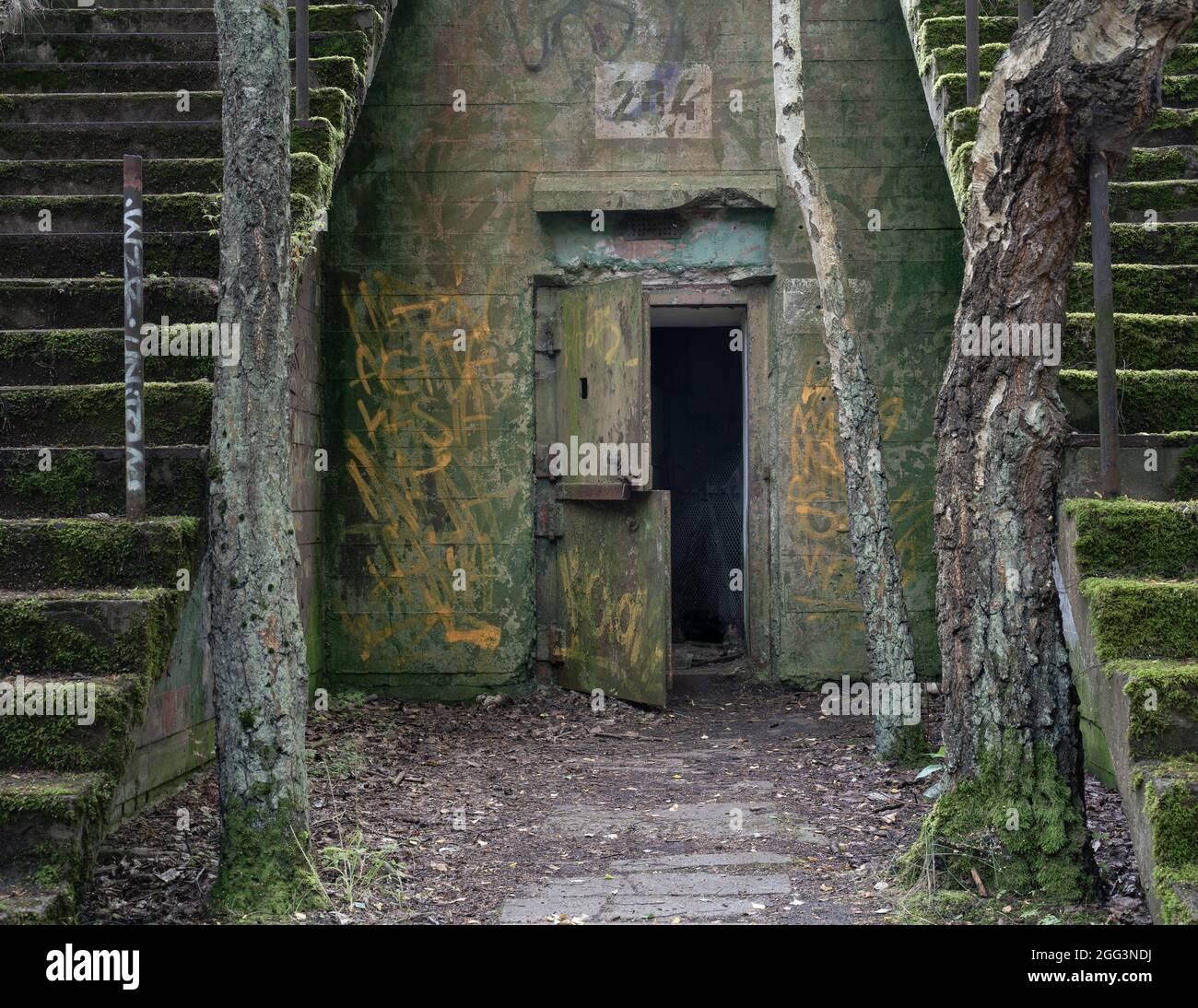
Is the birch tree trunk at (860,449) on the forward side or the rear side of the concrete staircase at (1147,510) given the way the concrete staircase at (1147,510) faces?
on the rear side

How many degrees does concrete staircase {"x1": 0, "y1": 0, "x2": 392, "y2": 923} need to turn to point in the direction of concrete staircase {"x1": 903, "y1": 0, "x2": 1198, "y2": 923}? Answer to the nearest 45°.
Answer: approximately 45° to its left

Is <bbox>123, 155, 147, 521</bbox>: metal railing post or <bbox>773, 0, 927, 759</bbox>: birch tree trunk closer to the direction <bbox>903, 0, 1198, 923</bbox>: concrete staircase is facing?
the metal railing post

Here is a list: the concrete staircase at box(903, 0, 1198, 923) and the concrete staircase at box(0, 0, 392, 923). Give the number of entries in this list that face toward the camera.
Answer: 2

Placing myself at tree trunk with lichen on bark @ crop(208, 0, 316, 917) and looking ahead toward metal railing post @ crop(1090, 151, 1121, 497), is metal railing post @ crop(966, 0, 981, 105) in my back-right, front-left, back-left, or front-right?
front-left

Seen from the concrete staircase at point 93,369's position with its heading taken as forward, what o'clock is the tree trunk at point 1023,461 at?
The tree trunk is roughly at 10 o'clock from the concrete staircase.

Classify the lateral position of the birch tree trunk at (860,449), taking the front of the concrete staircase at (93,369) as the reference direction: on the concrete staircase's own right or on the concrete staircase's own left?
on the concrete staircase's own left

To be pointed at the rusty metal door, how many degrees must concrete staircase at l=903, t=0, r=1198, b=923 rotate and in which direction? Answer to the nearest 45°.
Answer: approximately 135° to its right

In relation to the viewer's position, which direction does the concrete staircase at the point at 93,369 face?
facing the viewer

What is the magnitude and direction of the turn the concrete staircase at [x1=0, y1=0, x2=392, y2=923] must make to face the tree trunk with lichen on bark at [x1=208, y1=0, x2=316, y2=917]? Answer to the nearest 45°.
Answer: approximately 45° to its left

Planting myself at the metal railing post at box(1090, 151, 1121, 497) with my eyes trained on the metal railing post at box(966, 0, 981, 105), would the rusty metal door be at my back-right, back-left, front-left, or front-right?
front-left

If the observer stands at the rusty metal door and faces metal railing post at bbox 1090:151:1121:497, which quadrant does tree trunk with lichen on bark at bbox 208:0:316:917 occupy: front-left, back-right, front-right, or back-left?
front-right

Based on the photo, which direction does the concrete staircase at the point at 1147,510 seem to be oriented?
toward the camera
